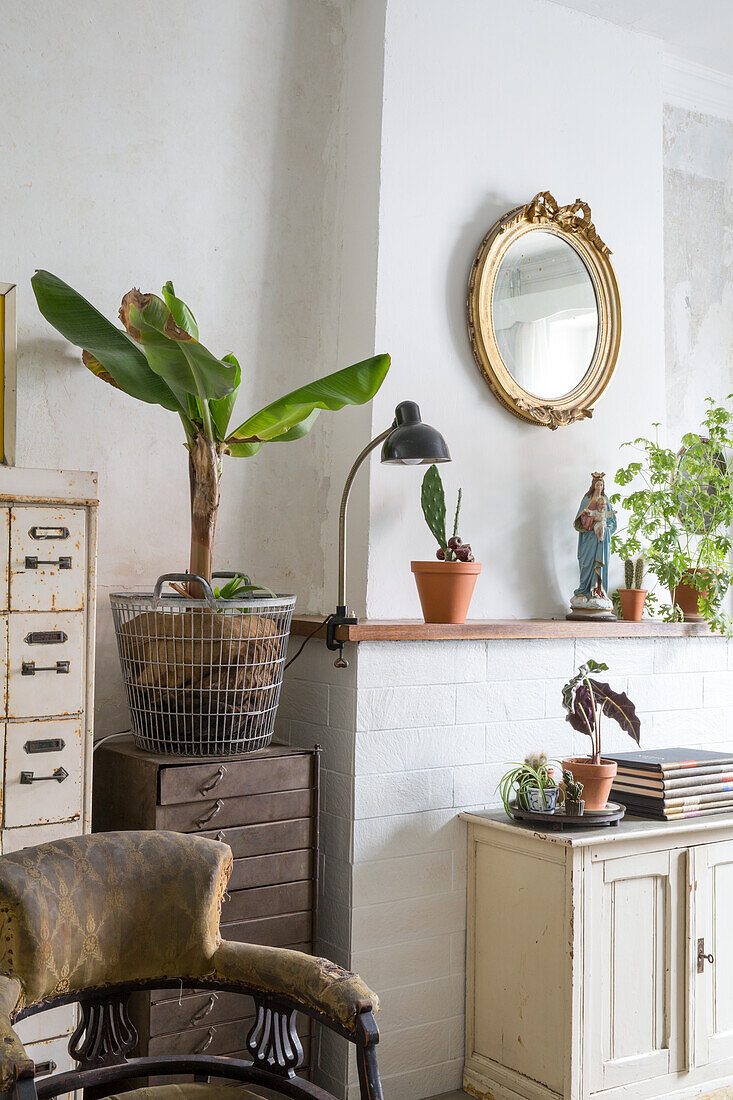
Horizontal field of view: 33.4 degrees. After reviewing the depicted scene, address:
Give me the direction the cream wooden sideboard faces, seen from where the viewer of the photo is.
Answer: facing the viewer and to the right of the viewer

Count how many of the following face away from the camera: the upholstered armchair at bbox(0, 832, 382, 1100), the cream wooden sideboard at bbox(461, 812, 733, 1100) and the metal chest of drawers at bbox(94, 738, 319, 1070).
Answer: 0

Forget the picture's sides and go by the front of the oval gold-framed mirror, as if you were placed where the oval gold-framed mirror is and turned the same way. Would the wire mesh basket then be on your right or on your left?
on your right

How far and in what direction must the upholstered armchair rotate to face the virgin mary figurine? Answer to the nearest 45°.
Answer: approximately 90° to its left

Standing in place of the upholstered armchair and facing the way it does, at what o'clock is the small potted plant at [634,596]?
The small potted plant is roughly at 9 o'clock from the upholstered armchair.

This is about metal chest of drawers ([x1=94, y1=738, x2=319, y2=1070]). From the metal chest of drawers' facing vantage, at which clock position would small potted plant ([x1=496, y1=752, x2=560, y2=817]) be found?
The small potted plant is roughly at 10 o'clock from the metal chest of drawers.

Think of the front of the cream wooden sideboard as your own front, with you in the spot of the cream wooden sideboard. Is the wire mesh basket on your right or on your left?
on your right

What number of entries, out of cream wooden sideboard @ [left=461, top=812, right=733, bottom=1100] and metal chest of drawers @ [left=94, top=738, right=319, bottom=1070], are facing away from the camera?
0
